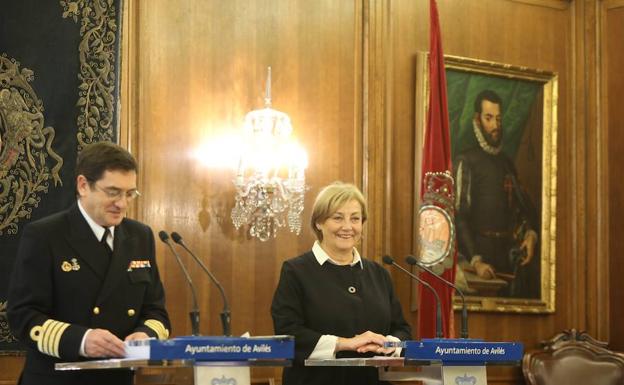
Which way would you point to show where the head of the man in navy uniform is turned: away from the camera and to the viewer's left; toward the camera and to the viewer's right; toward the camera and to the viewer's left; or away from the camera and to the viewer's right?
toward the camera and to the viewer's right

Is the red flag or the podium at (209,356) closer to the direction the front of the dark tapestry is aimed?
the podium

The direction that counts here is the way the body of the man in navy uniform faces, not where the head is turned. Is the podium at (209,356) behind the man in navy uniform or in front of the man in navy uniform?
in front

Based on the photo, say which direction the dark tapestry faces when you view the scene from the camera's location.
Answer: facing the viewer

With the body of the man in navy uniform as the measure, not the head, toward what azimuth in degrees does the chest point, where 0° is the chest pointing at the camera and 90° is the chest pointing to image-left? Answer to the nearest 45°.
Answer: approximately 315°

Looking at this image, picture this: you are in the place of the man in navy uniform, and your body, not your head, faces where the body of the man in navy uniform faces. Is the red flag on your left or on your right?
on your left

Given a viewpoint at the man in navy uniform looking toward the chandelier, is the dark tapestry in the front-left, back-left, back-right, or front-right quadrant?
front-left

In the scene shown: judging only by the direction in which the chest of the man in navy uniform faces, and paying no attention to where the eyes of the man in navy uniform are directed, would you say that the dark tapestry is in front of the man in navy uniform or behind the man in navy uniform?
behind

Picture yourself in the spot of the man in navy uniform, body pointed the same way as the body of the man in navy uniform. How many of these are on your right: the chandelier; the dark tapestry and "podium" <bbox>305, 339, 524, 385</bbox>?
0

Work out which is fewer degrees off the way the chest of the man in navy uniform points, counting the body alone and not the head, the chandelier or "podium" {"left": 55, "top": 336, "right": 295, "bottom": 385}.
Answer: the podium

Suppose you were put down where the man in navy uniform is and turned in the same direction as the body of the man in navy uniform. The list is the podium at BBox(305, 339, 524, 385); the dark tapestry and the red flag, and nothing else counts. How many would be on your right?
0

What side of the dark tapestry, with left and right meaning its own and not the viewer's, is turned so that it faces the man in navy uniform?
front

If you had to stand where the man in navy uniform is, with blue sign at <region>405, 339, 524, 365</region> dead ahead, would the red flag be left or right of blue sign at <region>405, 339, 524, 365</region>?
left

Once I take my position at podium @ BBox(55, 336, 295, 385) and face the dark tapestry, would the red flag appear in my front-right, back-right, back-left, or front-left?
front-right

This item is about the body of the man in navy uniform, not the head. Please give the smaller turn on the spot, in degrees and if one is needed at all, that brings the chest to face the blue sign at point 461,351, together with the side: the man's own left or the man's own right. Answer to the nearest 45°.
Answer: approximately 45° to the man's own left

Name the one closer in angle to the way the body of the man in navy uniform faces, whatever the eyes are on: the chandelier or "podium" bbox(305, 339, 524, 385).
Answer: the podium

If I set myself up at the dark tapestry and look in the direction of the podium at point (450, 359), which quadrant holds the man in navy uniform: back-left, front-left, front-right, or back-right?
front-right

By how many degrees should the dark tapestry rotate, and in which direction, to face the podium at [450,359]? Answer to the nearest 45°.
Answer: approximately 45° to its left

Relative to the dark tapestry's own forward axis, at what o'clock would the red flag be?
The red flag is roughly at 9 o'clock from the dark tapestry.

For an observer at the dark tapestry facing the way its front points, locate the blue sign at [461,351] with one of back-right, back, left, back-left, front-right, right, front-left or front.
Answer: front-left
